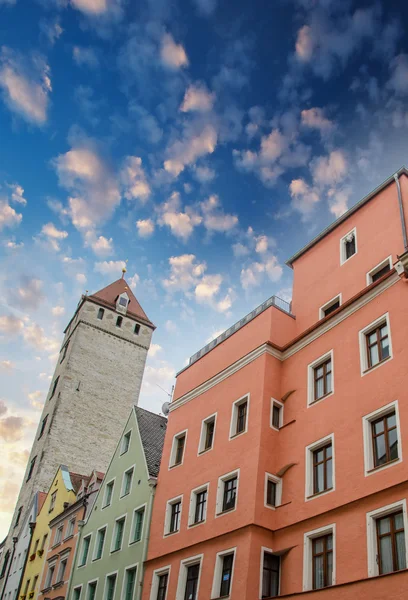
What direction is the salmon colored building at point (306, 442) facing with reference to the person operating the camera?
facing the viewer and to the left of the viewer

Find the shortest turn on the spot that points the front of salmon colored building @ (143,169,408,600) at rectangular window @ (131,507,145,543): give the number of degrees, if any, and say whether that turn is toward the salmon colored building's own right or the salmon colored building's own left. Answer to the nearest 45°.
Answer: approximately 90° to the salmon colored building's own right
